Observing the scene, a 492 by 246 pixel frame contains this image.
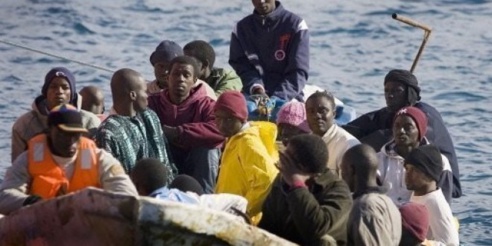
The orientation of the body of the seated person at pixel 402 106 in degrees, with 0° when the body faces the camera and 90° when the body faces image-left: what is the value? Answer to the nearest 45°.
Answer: approximately 45°

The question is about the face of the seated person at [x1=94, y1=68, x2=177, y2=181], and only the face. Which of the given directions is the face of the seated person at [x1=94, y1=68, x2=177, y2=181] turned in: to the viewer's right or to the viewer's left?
to the viewer's right

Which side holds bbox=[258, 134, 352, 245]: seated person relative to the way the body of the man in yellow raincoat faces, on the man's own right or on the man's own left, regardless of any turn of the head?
on the man's own left

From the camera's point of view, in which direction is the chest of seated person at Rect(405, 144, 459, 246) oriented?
to the viewer's left

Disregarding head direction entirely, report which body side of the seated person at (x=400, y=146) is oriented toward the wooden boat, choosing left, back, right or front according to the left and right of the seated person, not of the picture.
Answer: front

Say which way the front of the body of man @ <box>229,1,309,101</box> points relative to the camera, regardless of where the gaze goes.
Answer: toward the camera

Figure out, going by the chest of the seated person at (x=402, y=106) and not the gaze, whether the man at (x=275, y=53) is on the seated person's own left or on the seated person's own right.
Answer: on the seated person's own right

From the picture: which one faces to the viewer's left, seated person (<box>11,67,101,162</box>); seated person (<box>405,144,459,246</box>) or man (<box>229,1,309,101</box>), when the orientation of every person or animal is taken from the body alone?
seated person (<box>405,144,459,246</box>)

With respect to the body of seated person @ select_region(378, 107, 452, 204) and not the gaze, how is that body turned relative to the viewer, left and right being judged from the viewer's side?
facing the viewer and to the left of the viewer

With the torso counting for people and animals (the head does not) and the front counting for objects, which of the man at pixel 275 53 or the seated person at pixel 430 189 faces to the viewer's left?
the seated person

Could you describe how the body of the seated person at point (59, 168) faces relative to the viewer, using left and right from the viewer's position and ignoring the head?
facing the viewer
